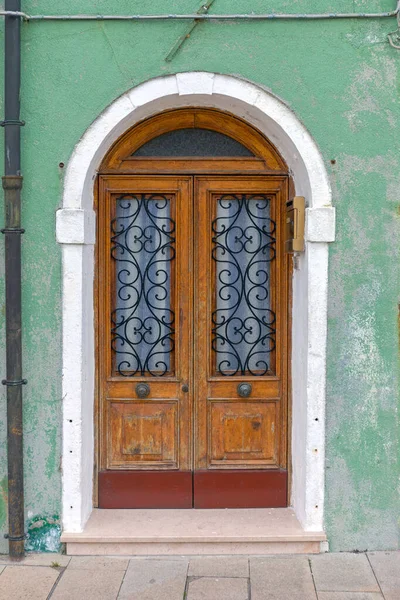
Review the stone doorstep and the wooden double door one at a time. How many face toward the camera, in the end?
2

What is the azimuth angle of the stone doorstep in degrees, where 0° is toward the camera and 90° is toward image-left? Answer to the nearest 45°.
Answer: approximately 0°

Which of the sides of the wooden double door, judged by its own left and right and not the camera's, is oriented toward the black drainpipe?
right

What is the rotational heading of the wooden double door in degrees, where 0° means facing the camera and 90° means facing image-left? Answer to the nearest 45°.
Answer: approximately 0°
